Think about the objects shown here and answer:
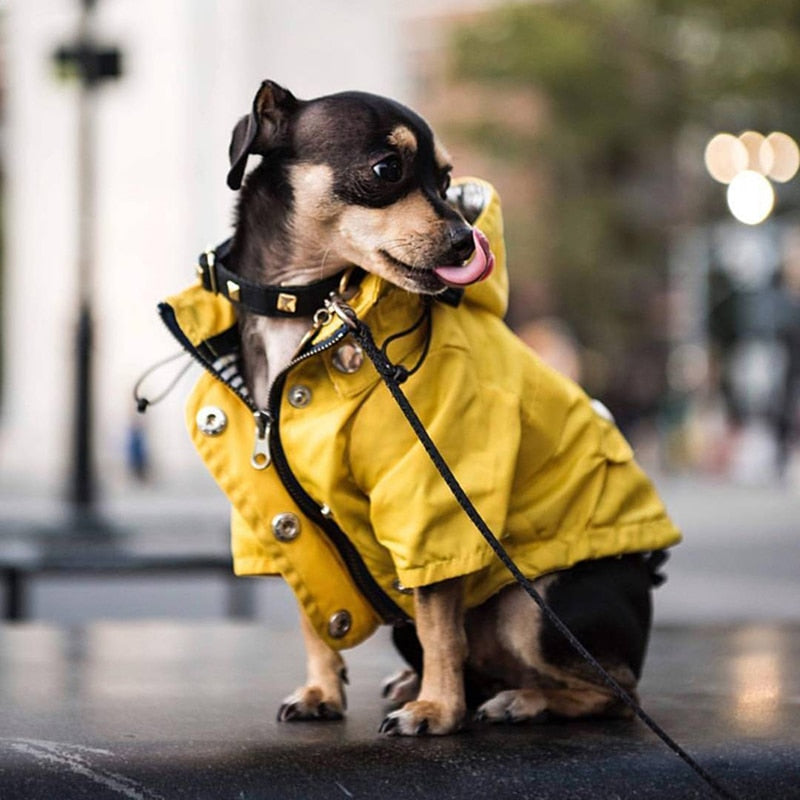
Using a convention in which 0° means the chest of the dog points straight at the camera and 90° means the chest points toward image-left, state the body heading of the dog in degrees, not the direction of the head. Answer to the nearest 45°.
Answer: approximately 45°

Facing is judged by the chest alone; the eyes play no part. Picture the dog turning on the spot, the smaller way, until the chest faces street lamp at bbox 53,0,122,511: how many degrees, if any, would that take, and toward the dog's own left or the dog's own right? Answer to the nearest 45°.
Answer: approximately 135° to the dog's own right

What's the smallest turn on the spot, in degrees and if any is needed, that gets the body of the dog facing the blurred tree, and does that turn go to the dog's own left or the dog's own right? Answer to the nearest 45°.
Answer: approximately 135° to the dog's own right
